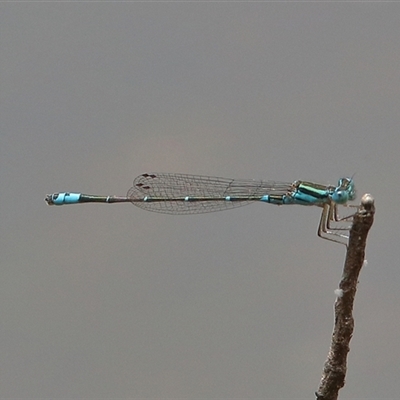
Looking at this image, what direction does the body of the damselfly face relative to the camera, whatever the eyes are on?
to the viewer's right
